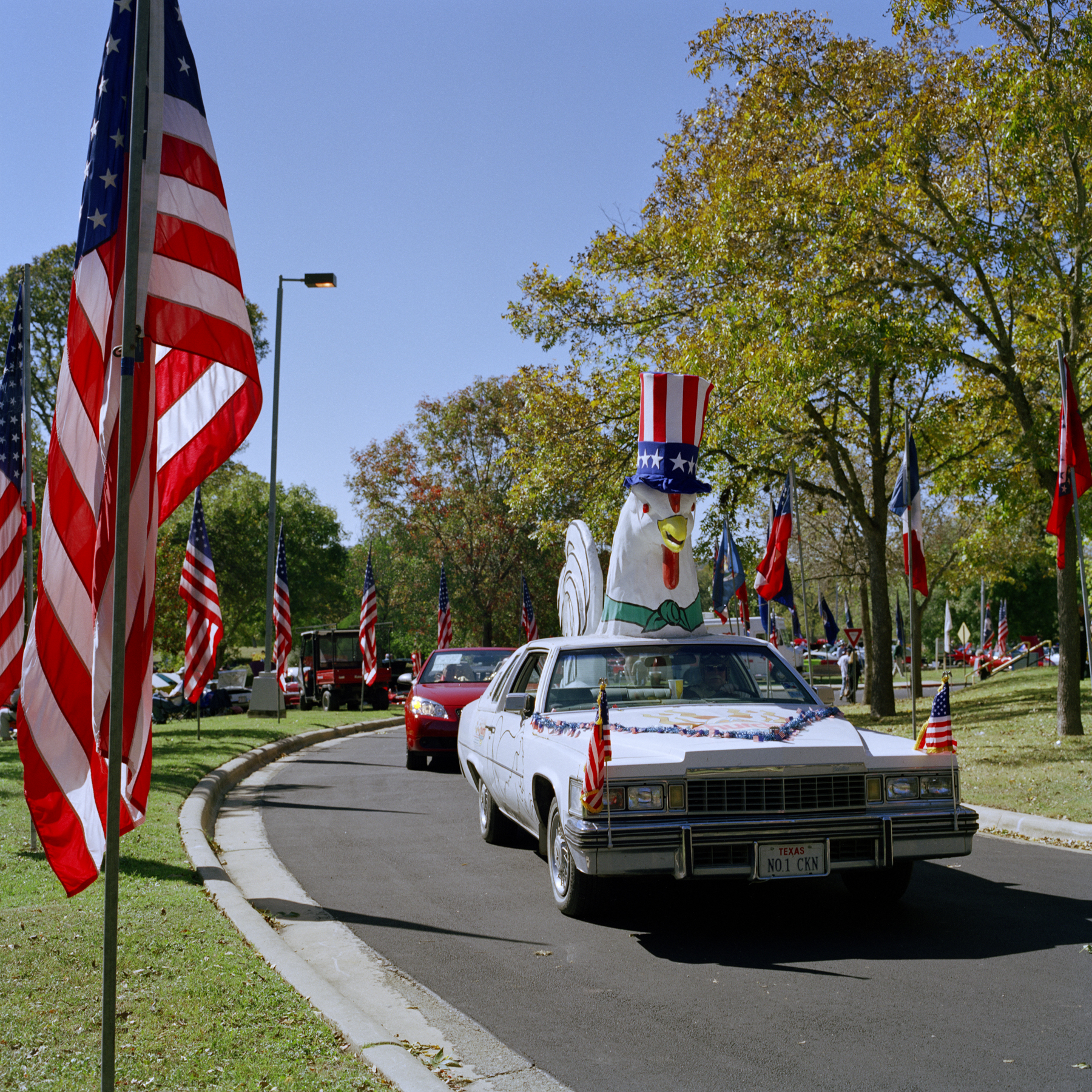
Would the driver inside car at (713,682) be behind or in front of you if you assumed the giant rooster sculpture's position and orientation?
in front

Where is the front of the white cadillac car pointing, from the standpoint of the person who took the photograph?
facing the viewer and to the right of the viewer

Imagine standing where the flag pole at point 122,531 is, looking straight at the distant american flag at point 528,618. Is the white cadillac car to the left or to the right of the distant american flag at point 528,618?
right

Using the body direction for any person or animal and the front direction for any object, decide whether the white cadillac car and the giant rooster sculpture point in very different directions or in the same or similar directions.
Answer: same or similar directions

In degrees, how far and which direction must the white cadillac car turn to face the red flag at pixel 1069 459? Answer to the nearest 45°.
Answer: approximately 90° to its left

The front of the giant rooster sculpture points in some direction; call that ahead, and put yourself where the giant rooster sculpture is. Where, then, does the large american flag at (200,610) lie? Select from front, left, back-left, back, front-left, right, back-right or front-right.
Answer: back

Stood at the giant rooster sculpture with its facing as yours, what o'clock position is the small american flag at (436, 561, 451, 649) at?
The small american flag is roughly at 7 o'clock from the giant rooster sculpture.

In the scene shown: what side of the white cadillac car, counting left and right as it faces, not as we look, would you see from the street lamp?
back

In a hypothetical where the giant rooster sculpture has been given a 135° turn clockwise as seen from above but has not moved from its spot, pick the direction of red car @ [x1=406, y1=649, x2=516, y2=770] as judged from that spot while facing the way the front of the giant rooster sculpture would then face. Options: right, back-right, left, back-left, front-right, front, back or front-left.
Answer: front-right

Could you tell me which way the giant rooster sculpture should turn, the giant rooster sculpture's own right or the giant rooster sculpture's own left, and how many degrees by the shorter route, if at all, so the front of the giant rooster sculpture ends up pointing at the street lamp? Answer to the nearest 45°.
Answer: approximately 180°

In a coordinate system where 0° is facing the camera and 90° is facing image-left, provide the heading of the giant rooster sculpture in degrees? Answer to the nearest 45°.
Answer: approximately 315°

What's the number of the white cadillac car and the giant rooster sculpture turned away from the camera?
0

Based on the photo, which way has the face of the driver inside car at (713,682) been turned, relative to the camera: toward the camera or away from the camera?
toward the camera

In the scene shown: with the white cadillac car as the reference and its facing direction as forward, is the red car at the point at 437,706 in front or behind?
behind

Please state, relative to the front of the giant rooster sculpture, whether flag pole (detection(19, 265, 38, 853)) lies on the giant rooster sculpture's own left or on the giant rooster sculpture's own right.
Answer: on the giant rooster sculpture's own right

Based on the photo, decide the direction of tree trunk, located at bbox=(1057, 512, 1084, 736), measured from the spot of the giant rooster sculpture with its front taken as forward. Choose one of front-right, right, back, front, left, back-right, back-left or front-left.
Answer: left

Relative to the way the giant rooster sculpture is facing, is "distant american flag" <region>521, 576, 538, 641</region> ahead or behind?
behind

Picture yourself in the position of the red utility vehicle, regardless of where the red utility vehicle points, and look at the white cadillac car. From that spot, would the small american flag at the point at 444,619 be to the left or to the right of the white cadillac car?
left
